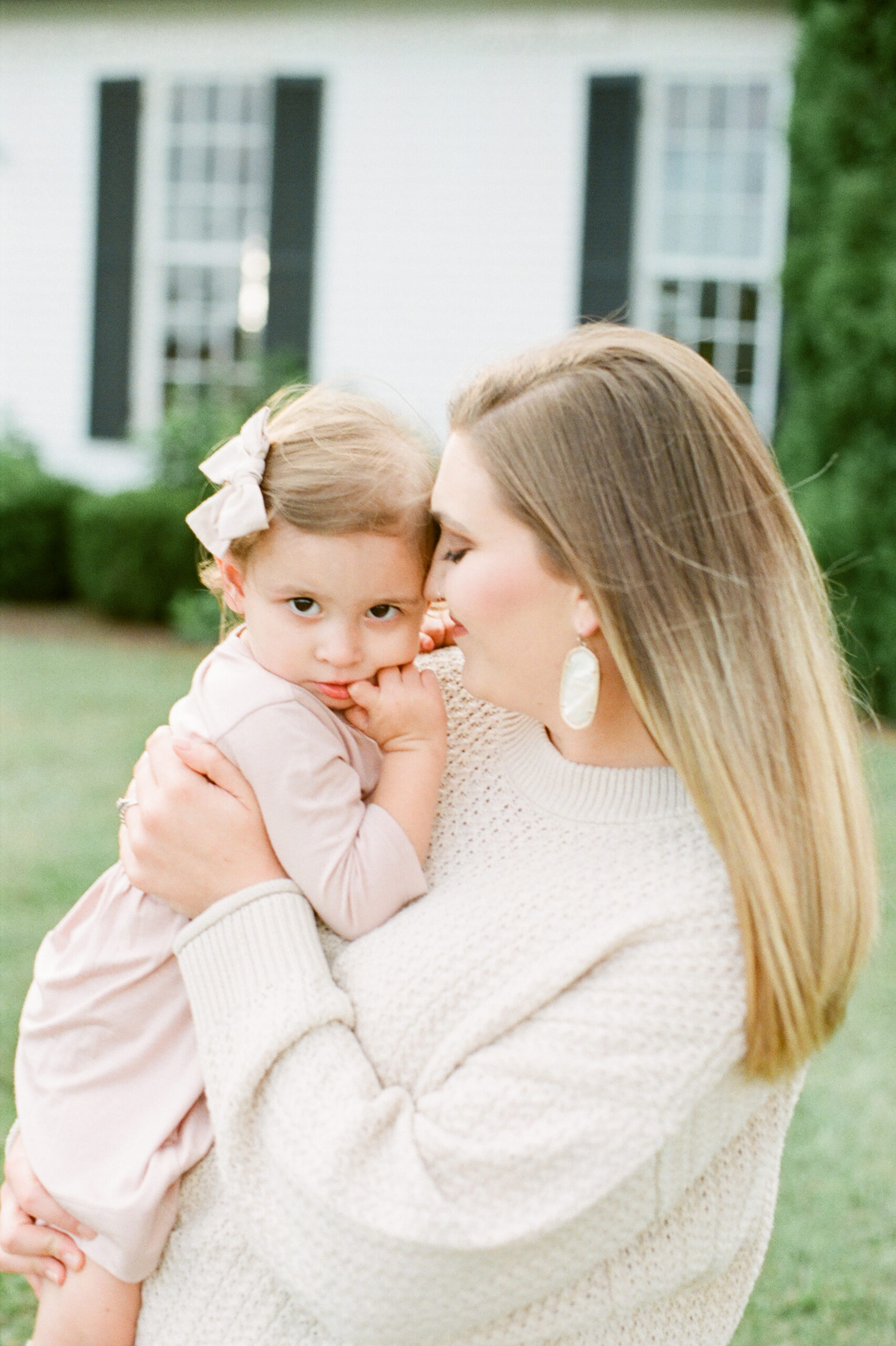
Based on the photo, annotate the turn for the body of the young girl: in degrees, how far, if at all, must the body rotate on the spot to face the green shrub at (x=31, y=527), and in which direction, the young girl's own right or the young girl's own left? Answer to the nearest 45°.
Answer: approximately 90° to the young girl's own left

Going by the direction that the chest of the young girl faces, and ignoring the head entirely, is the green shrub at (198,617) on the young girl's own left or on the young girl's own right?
on the young girl's own left

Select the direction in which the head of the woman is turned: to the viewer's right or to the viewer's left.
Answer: to the viewer's left

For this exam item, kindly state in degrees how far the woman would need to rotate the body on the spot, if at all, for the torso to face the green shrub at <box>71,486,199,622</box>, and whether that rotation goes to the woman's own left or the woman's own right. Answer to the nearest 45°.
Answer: approximately 135° to the woman's own right

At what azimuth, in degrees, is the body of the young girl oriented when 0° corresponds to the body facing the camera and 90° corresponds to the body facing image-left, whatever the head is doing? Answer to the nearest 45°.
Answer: approximately 270°

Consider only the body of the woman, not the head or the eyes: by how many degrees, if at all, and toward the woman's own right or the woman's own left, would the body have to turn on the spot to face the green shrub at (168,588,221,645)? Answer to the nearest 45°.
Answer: approximately 135° to the woman's own right

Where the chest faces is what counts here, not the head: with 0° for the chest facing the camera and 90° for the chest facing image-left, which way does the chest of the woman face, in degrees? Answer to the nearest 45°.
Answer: approximately 45°

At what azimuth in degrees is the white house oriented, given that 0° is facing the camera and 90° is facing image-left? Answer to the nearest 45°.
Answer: approximately 0°
